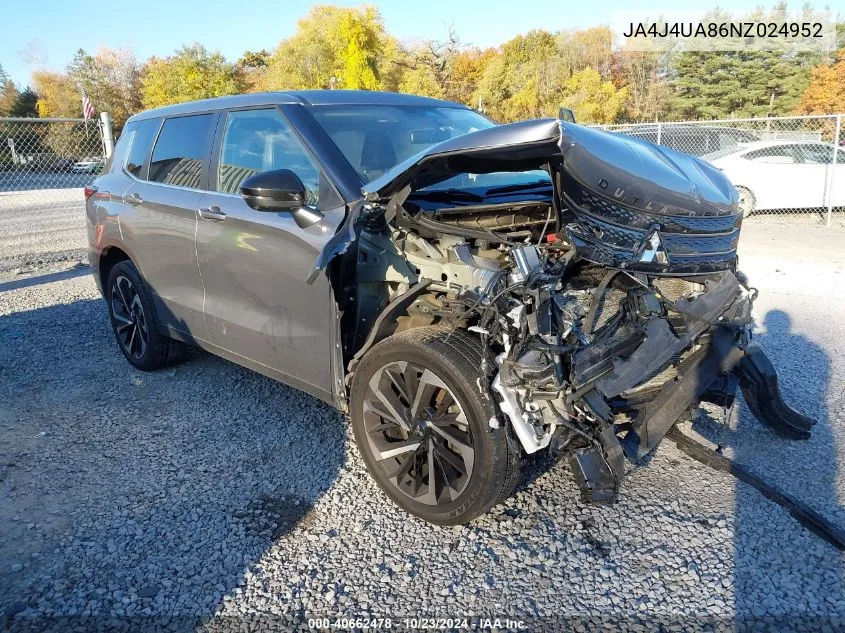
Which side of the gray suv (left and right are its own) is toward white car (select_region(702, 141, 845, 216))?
left

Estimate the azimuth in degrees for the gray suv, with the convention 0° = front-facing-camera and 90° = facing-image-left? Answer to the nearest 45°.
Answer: approximately 315°

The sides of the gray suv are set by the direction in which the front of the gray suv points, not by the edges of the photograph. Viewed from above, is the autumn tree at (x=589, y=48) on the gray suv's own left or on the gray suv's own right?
on the gray suv's own left

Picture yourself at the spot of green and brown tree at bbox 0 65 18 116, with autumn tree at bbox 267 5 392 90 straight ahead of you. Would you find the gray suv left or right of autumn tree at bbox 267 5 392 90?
right
